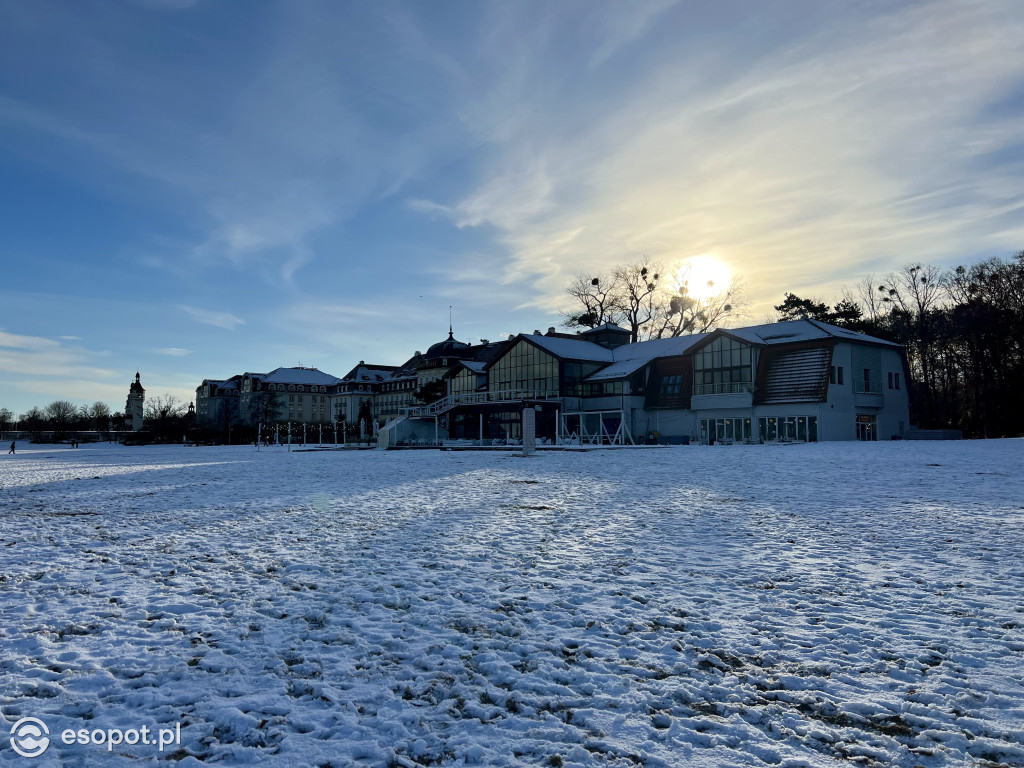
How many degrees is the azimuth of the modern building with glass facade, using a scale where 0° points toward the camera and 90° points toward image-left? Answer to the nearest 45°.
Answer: approximately 45°
